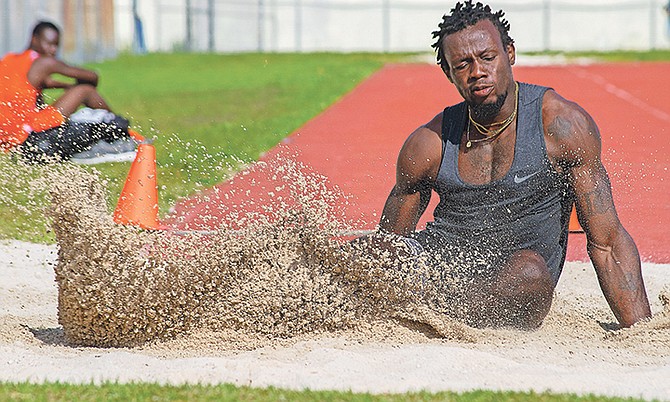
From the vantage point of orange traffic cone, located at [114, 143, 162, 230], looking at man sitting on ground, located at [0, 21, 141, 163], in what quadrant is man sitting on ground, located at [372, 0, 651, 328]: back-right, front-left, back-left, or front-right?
back-right

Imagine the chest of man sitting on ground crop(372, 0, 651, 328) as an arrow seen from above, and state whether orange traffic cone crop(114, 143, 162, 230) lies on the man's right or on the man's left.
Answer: on the man's right

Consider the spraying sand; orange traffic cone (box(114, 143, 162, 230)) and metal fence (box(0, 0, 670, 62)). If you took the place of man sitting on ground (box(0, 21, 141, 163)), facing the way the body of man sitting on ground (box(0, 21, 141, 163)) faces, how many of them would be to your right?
2

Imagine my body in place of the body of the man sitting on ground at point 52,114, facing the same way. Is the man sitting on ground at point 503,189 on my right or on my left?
on my right

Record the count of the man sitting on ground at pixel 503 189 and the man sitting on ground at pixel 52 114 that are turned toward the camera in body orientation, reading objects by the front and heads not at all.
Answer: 1

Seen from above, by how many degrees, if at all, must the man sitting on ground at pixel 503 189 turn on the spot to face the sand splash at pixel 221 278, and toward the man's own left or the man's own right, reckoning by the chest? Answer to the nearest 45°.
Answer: approximately 90° to the man's own right

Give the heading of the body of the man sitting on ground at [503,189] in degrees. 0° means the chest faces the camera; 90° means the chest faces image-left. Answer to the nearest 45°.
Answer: approximately 0°

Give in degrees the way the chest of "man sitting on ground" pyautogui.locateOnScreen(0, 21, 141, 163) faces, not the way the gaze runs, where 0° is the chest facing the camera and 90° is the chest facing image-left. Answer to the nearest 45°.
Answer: approximately 270°

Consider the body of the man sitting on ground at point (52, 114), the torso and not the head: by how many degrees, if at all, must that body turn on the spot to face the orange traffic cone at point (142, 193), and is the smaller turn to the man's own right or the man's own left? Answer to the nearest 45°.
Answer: approximately 90° to the man's own right

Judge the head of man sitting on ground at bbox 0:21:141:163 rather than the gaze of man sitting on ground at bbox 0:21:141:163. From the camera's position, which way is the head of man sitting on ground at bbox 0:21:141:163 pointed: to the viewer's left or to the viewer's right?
to the viewer's right

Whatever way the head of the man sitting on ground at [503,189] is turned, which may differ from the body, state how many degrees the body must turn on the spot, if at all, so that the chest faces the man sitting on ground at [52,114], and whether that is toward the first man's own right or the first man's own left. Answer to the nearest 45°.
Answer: approximately 135° to the first man's own right
